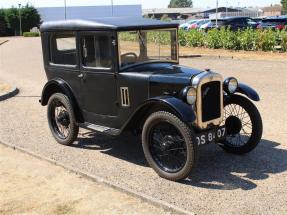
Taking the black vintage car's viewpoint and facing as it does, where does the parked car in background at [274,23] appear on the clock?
The parked car in background is roughly at 8 o'clock from the black vintage car.

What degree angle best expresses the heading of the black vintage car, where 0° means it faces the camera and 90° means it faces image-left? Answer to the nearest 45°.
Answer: approximately 315°

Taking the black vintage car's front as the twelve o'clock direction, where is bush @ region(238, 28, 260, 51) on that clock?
The bush is roughly at 8 o'clock from the black vintage car.

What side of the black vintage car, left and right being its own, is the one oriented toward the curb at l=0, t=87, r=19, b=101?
back

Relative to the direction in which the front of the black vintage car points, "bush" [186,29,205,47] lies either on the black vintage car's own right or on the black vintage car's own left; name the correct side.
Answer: on the black vintage car's own left

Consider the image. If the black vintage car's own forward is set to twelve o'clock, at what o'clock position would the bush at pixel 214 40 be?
The bush is roughly at 8 o'clock from the black vintage car.

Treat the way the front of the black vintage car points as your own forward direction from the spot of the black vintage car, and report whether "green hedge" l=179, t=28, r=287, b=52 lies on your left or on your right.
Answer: on your left

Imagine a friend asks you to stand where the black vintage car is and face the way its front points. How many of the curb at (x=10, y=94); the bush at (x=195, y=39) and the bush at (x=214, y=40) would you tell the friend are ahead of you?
0
